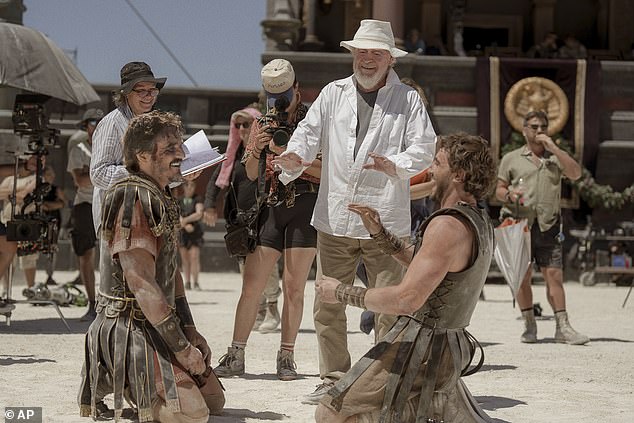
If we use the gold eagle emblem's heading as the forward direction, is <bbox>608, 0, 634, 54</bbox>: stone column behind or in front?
behind

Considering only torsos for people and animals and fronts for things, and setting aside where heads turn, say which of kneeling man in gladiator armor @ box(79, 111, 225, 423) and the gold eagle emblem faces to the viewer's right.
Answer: the kneeling man in gladiator armor

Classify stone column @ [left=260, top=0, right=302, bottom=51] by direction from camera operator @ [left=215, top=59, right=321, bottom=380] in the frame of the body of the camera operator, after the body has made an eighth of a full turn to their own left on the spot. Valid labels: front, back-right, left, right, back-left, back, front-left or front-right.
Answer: back-left

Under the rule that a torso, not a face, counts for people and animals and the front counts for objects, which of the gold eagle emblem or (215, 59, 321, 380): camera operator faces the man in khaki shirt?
the gold eagle emblem

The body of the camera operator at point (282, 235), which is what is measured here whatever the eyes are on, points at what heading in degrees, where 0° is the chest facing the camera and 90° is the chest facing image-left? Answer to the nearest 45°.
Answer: approximately 0°

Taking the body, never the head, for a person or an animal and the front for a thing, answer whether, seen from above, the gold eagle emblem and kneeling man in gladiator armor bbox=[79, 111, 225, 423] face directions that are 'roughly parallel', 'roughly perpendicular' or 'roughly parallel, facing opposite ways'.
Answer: roughly perpendicular

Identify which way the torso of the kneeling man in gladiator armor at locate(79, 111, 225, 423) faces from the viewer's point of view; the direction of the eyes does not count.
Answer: to the viewer's right

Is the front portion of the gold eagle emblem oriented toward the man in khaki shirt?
yes

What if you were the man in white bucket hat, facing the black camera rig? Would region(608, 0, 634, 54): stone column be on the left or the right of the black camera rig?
right

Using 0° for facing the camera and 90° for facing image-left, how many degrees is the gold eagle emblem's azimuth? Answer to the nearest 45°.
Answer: approximately 0°
